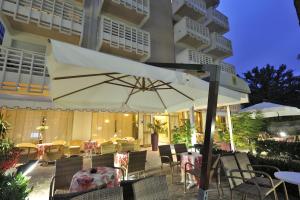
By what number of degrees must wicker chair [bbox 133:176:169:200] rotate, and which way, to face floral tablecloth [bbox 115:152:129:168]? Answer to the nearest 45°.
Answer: approximately 45° to its right

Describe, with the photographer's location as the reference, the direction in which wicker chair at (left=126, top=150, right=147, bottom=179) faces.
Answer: facing away from the viewer and to the left of the viewer

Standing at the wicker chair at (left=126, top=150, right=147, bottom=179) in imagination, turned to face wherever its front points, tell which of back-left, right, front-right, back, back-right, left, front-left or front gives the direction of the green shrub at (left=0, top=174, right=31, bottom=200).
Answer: left

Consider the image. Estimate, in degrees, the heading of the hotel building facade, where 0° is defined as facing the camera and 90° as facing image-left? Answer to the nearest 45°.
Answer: approximately 315°

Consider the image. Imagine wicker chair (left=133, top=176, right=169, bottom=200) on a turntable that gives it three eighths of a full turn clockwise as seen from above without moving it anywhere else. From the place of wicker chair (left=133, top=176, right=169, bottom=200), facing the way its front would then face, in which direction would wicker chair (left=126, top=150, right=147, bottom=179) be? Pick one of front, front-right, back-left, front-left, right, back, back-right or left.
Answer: left

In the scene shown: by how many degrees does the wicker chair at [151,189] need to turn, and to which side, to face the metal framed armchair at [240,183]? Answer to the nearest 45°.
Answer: approximately 90° to its right

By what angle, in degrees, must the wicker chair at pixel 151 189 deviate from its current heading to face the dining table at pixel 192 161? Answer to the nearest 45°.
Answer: approximately 90° to its right

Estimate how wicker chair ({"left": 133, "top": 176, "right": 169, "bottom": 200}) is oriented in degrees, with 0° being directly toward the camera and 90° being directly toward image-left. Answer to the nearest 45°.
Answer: approximately 135°

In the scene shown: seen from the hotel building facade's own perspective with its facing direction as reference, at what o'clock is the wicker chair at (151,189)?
The wicker chair is roughly at 1 o'clock from the hotel building facade.

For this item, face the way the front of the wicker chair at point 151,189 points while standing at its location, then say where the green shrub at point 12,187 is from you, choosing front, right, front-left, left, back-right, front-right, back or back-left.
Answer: front-left

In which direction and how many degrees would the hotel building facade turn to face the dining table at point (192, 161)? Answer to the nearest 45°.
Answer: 0° — it already faces it
